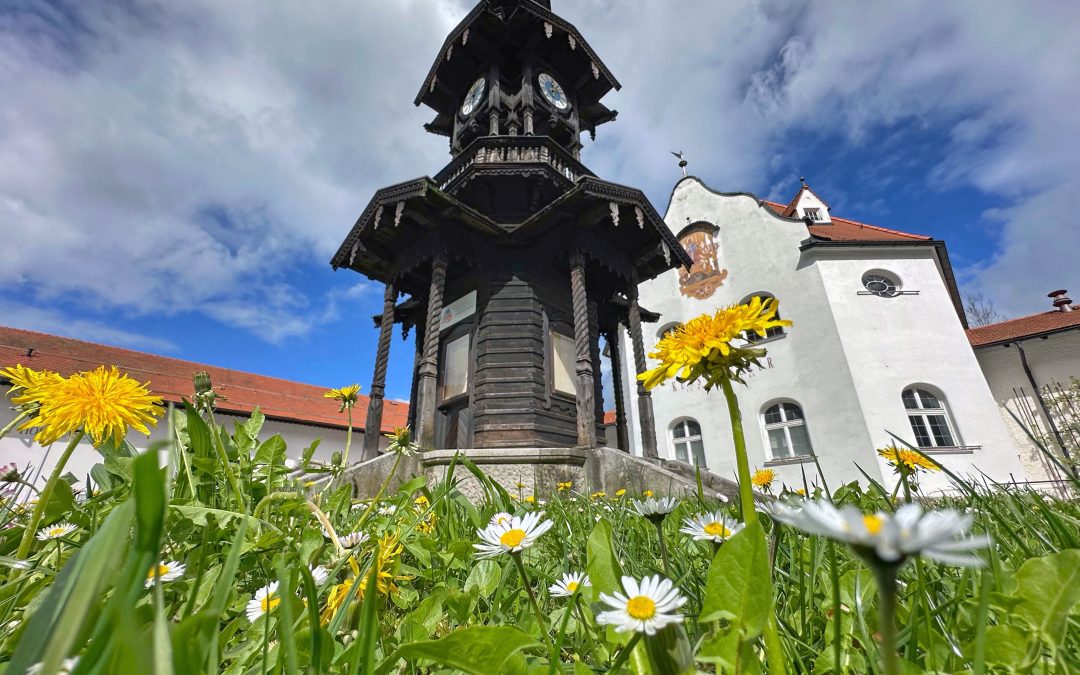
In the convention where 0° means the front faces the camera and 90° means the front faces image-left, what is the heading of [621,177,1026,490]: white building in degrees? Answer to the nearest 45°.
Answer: approximately 45°

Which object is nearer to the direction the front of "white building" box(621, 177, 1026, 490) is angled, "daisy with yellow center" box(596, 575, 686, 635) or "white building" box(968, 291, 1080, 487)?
the daisy with yellow center

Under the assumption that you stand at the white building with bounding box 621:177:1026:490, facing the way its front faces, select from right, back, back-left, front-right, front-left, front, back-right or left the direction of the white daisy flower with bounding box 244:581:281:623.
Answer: front-left

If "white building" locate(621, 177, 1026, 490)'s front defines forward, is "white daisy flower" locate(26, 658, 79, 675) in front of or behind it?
in front

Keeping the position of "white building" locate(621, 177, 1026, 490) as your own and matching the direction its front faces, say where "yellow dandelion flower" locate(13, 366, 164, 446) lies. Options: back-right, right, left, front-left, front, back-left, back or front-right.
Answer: front-left

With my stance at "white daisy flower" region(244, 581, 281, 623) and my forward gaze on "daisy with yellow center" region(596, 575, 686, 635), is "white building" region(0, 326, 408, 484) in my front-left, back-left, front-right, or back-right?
back-left

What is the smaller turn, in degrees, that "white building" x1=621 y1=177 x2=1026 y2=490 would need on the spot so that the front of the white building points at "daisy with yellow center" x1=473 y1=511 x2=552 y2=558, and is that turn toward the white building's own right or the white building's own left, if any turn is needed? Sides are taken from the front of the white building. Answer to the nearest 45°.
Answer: approximately 45° to the white building's own left

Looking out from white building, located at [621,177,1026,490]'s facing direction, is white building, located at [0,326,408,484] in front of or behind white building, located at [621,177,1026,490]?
in front
